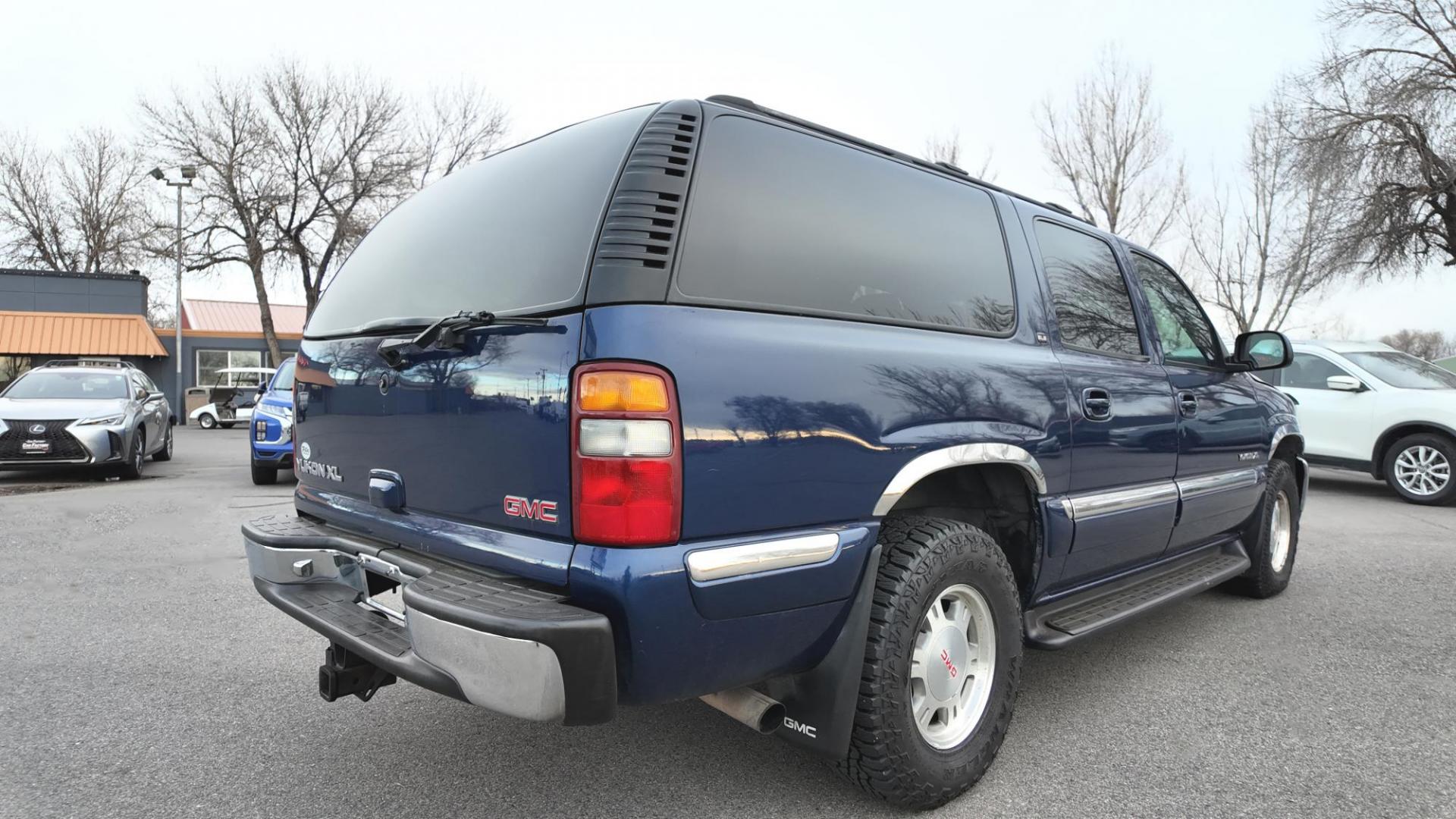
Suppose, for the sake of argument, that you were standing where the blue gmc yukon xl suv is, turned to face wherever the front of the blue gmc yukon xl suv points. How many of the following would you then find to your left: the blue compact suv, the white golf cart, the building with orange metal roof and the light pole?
4

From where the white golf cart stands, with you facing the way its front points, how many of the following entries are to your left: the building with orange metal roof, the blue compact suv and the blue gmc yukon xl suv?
2

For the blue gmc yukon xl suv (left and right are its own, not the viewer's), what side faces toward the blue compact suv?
left

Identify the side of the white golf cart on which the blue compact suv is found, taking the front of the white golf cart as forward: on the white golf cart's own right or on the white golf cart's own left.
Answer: on the white golf cart's own left

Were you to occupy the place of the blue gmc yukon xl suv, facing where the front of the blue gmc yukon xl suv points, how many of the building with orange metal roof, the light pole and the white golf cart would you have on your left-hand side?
3

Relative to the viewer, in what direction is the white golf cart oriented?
to the viewer's left

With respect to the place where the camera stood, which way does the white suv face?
facing the viewer and to the right of the viewer

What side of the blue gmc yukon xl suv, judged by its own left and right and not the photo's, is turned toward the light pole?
left

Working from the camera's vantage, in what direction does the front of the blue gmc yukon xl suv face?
facing away from the viewer and to the right of the viewer

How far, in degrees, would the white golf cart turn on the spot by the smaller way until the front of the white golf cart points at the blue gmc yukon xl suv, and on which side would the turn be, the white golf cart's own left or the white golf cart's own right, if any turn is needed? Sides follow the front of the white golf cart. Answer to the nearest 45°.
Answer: approximately 90° to the white golf cart's own left

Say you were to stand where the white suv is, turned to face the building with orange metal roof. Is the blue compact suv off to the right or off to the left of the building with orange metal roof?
left
